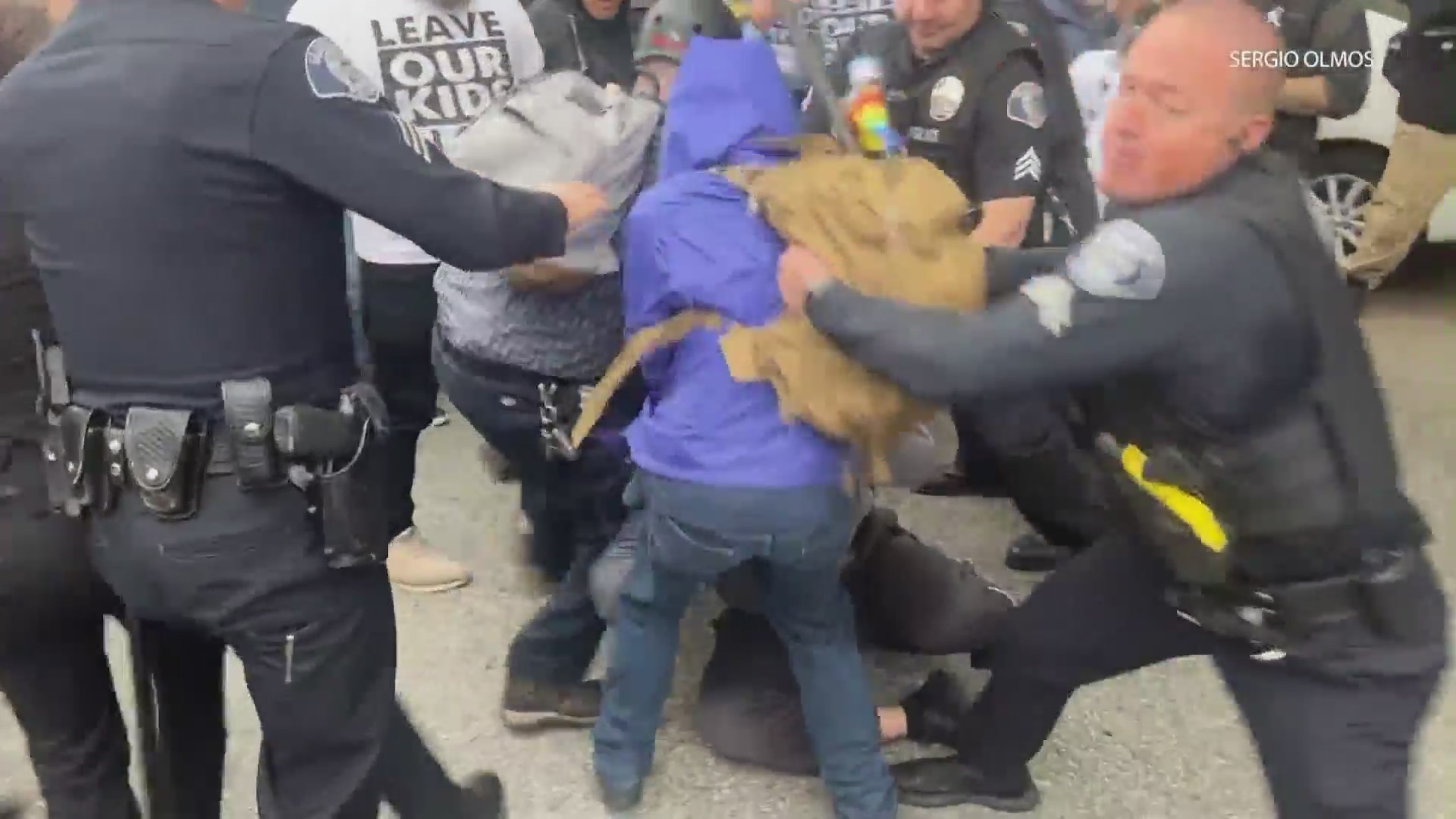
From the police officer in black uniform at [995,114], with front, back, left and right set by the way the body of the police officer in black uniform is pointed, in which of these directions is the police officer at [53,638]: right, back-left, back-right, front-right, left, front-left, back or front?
front

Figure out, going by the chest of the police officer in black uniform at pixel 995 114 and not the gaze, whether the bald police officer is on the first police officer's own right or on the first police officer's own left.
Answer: on the first police officer's own left

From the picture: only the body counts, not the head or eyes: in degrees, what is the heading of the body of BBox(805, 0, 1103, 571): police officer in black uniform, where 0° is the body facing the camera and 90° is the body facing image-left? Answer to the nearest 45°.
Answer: approximately 45°

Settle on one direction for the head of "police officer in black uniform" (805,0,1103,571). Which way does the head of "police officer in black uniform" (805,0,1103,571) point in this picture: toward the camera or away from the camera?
toward the camera

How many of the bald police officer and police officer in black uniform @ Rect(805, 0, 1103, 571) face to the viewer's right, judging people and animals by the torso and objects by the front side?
0

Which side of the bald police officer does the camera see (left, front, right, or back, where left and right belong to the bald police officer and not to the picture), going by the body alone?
left

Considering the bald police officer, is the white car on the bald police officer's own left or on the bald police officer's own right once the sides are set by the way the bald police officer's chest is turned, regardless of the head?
on the bald police officer's own right

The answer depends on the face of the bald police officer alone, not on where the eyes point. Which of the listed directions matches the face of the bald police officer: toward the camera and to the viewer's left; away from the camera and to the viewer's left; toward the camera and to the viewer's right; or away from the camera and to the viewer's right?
toward the camera and to the viewer's left

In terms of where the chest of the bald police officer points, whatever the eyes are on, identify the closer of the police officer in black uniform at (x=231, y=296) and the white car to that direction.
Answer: the police officer in black uniform

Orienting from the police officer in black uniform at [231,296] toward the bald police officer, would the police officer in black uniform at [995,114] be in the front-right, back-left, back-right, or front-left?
front-left

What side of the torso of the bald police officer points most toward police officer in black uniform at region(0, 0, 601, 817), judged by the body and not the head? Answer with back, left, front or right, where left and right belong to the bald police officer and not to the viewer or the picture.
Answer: front
